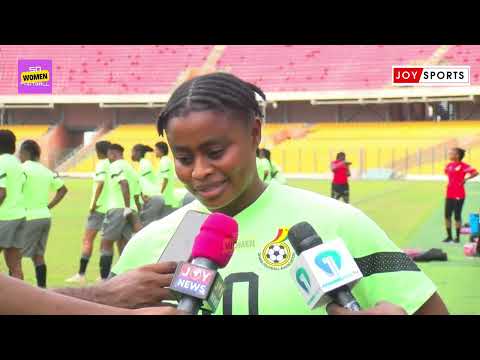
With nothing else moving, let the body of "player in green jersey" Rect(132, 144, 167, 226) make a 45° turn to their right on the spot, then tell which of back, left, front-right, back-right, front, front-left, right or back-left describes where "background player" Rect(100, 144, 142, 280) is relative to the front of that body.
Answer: back-left

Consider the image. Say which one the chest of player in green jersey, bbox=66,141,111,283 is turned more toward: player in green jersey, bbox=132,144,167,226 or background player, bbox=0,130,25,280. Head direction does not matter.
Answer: the background player

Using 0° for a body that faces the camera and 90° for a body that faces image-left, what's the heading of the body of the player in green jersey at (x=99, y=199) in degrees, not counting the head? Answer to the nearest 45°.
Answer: approximately 90°

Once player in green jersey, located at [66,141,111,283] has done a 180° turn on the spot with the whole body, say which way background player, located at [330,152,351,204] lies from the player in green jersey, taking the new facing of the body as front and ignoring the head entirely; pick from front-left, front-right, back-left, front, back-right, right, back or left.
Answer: front-left

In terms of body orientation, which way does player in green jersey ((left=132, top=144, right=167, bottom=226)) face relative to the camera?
to the viewer's left

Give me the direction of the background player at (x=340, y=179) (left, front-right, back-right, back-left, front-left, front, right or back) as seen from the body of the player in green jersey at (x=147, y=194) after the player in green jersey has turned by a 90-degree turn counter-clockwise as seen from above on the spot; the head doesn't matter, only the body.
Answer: back-left

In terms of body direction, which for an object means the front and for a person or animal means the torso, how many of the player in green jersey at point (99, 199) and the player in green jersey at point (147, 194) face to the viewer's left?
2
